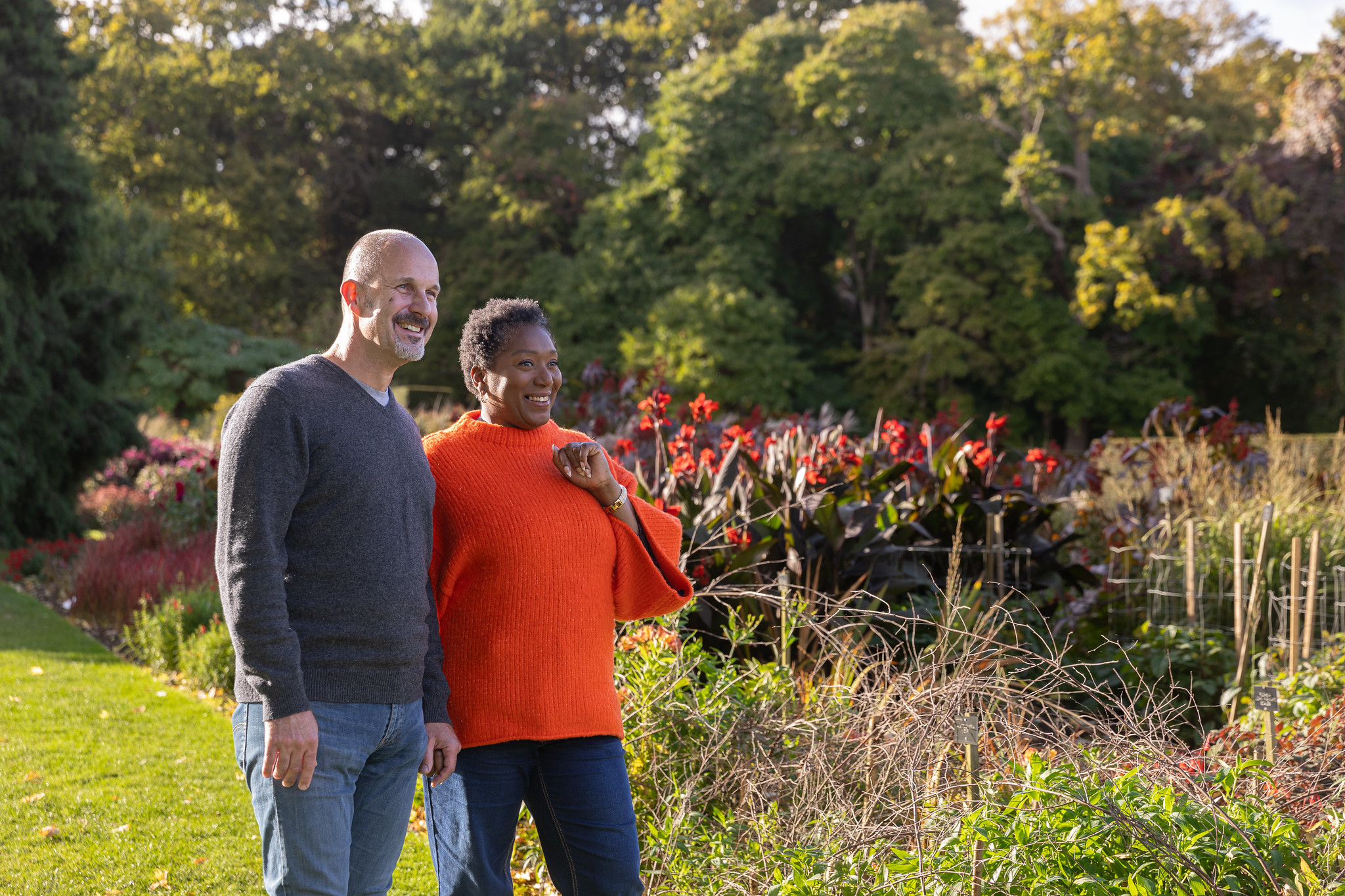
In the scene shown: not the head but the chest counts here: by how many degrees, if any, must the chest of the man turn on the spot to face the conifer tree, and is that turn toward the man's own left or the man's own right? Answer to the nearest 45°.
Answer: approximately 135° to the man's own left

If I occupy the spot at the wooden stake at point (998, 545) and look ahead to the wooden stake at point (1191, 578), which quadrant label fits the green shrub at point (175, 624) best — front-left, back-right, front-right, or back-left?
back-right

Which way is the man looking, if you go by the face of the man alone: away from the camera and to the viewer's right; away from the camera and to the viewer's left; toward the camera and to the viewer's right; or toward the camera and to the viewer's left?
toward the camera and to the viewer's right

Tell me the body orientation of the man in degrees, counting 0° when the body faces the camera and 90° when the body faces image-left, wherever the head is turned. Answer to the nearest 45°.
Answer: approximately 315°

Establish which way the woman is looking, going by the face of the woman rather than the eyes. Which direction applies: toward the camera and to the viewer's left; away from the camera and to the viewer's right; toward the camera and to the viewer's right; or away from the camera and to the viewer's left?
toward the camera and to the viewer's right

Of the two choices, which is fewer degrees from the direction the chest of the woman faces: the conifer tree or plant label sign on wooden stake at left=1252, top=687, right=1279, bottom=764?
the plant label sign on wooden stake

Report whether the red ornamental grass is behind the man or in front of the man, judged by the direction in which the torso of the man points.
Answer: behind

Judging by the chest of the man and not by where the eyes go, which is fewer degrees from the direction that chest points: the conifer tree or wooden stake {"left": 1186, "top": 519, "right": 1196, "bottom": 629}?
the wooden stake

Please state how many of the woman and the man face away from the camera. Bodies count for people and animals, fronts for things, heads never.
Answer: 0
